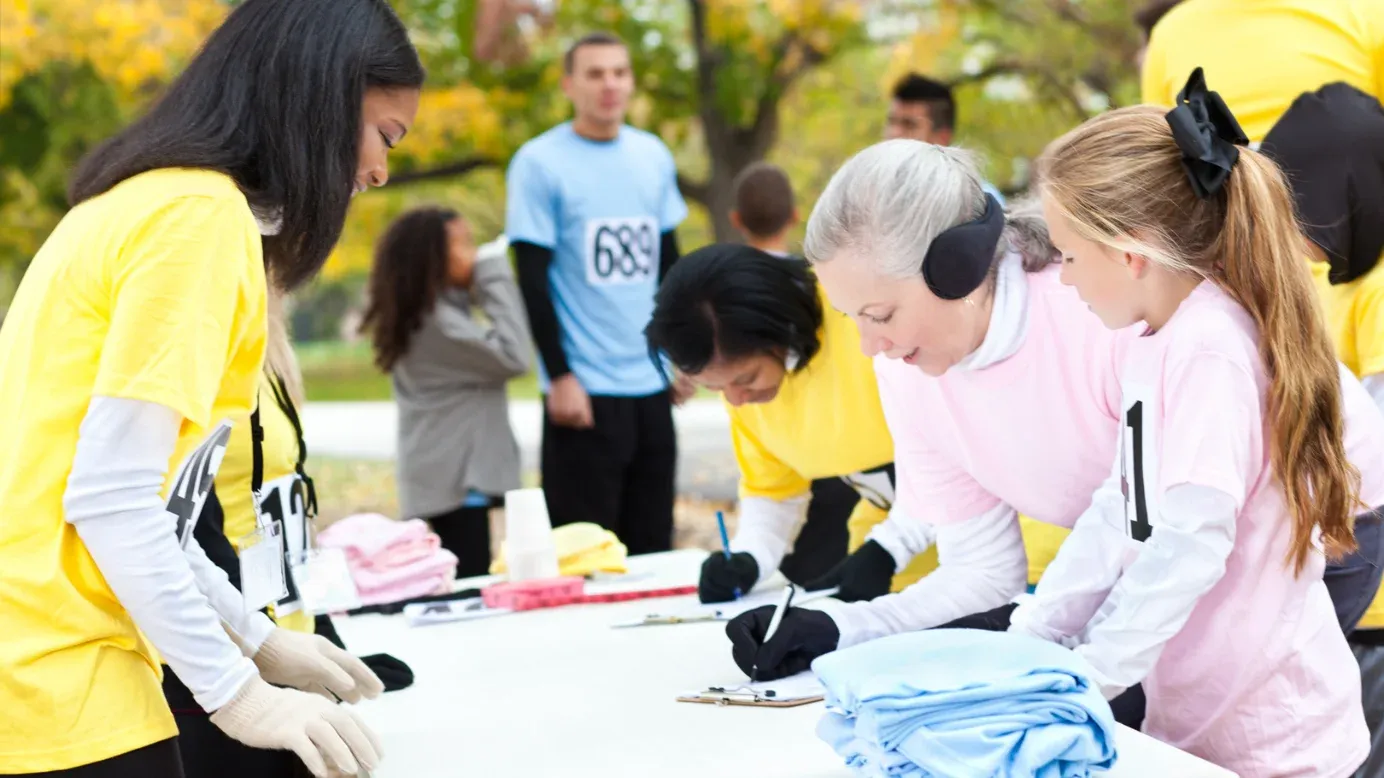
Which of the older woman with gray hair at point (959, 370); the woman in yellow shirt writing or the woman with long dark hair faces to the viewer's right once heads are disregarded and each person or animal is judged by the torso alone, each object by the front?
the woman with long dark hair

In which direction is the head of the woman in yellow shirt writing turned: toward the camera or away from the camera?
toward the camera

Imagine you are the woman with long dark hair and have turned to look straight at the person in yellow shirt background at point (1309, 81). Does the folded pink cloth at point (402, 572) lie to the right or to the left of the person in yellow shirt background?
left

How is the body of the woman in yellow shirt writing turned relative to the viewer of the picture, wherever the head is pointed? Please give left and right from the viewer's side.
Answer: facing the viewer and to the left of the viewer

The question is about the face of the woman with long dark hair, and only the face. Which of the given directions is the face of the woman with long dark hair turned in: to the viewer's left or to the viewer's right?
to the viewer's right

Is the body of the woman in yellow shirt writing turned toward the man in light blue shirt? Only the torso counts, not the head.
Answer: no

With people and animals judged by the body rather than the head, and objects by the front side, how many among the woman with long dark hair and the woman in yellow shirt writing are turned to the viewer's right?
1

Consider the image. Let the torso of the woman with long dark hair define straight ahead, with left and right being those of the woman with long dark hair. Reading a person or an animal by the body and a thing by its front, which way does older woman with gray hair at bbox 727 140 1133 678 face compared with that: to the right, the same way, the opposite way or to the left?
the opposite way

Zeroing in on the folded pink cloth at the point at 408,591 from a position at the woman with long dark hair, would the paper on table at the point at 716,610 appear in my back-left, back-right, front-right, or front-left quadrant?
front-right

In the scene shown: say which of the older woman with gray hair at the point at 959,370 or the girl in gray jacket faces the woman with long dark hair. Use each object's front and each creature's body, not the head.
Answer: the older woman with gray hair

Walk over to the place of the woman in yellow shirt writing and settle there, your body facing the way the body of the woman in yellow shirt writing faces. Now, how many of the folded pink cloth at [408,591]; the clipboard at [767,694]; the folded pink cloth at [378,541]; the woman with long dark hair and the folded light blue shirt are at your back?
0

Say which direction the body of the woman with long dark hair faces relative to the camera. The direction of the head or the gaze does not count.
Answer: to the viewer's right
